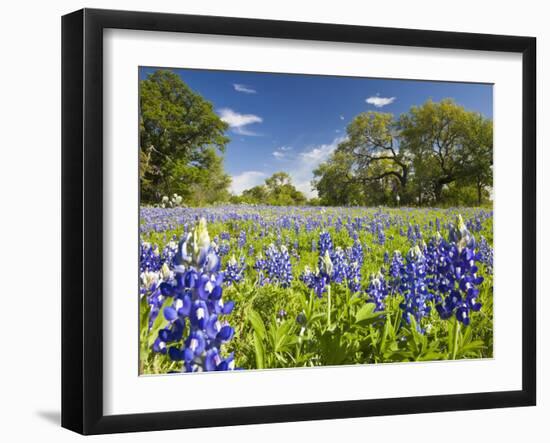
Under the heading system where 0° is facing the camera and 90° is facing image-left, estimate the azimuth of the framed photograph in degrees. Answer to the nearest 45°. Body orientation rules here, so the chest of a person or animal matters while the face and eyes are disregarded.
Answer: approximately 315°
